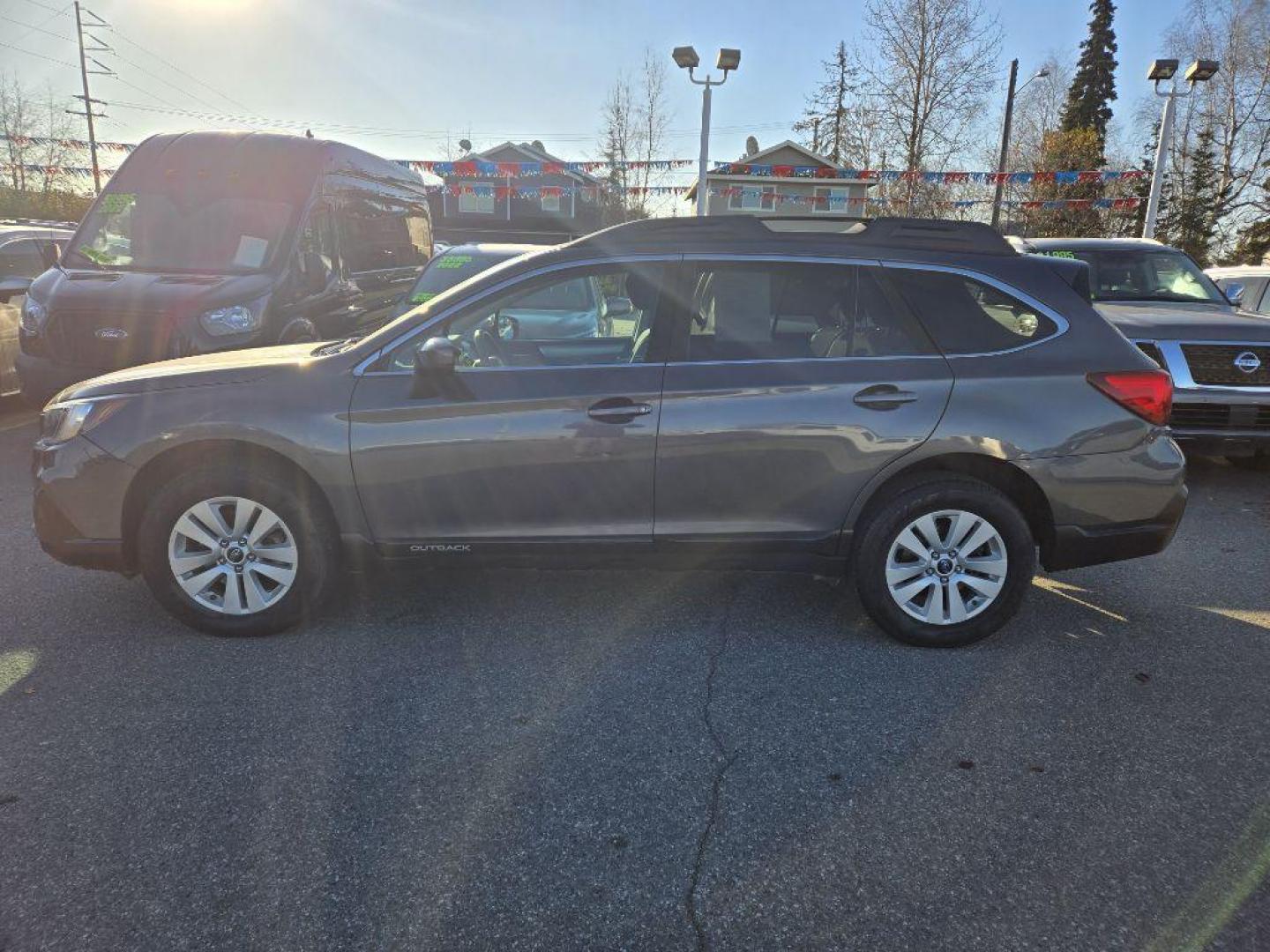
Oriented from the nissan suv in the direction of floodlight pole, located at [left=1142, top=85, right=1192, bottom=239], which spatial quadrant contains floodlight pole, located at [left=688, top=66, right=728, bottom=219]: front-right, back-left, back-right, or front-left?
front-left

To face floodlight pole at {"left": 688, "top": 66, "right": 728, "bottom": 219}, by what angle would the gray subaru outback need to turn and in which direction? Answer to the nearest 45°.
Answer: approximately 90° to its right

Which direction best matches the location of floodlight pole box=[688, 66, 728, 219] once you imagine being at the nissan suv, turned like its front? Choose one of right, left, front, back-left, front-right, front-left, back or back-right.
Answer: back

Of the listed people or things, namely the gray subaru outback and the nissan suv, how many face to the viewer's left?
1

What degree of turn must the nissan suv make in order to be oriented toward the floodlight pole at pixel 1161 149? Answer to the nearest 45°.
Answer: approximately 135° to its left

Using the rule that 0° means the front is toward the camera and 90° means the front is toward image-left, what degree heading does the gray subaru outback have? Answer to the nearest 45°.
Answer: approximately 90°

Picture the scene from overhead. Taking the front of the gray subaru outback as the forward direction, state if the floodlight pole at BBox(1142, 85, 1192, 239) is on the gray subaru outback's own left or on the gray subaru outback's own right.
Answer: on the gray subaru outback's own right

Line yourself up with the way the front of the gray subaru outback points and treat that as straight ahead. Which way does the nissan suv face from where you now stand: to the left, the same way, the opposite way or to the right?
to the left

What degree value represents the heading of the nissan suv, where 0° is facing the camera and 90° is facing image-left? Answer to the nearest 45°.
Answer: approximately 315°

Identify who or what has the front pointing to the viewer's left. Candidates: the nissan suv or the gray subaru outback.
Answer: the gray subaru outback
